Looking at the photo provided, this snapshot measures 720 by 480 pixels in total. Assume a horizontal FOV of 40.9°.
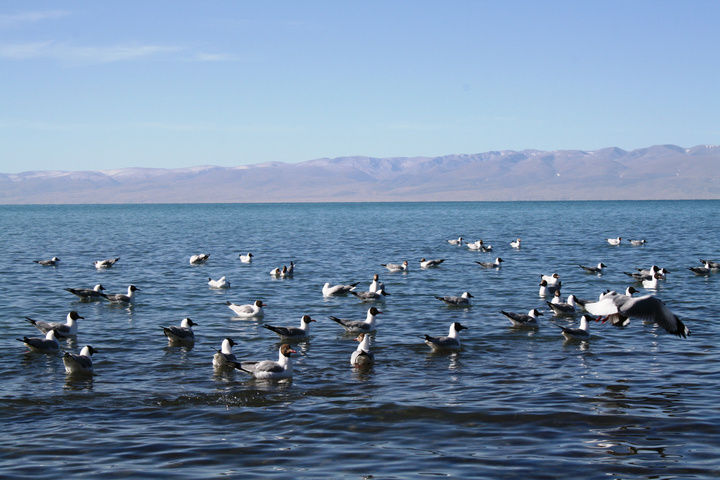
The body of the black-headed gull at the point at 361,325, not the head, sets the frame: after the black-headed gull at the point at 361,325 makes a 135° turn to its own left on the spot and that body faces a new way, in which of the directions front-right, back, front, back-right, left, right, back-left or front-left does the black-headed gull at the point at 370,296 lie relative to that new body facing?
front-right

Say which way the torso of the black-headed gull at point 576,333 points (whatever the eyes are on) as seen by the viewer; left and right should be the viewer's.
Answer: facing to the right of the viewer

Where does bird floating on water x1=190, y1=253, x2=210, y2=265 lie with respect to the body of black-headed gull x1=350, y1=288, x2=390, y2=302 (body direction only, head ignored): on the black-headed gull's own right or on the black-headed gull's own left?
on the black-headed gull's own left

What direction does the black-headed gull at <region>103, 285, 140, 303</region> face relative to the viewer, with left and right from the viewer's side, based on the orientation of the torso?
facing to the right of the viewer

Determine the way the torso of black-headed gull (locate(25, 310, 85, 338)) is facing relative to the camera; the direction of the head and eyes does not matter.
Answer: to the viewer's right

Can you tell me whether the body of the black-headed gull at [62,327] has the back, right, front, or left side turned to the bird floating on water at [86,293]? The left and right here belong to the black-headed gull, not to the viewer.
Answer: left

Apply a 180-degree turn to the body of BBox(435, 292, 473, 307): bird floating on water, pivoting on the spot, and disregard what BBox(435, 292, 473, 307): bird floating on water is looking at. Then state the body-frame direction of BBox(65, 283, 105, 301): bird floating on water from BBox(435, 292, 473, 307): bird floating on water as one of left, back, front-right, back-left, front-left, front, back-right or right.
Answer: front

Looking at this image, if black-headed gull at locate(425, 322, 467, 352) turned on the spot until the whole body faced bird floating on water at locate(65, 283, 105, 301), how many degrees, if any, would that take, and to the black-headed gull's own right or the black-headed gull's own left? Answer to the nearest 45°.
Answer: approximately 135° to the black-headed gull's own left

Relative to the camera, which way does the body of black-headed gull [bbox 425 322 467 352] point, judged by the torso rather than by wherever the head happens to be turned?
to the viewer's right

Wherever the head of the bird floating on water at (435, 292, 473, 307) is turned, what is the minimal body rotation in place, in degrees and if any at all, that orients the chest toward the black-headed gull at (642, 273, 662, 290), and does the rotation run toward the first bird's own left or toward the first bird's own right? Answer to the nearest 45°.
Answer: approximately 45° to the first bird's own left
